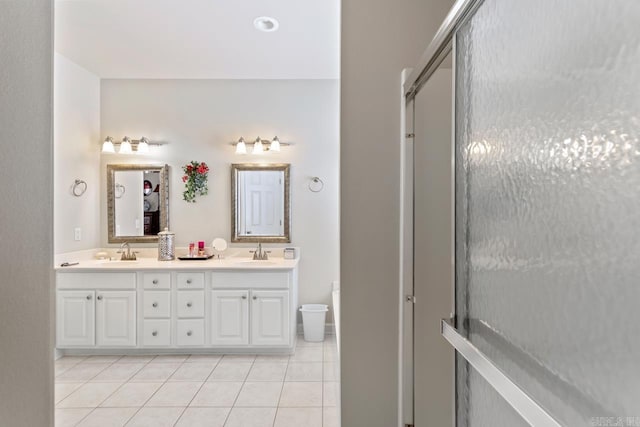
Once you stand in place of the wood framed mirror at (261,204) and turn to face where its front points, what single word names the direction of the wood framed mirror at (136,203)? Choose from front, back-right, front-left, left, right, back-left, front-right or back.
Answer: right

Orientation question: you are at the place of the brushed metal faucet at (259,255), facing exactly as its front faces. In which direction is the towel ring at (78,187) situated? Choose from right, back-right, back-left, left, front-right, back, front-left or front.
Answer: right

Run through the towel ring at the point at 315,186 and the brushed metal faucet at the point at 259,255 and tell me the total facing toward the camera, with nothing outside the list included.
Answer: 2

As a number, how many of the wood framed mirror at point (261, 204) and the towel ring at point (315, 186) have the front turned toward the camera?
2

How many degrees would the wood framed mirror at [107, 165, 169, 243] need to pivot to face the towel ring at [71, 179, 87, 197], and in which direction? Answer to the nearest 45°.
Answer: approximately 90° to its right

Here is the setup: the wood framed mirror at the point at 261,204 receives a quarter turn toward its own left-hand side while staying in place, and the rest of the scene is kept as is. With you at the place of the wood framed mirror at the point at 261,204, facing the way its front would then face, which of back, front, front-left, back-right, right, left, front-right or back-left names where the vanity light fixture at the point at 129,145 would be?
back

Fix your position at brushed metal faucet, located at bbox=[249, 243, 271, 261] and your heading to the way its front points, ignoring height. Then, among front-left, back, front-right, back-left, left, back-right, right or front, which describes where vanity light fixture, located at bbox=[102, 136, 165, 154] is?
right

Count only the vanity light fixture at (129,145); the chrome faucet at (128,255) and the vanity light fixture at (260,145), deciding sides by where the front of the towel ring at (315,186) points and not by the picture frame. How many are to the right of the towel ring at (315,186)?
3

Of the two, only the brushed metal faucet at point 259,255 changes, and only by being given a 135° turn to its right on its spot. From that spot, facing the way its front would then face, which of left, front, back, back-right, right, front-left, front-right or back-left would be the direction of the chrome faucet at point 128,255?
front-left

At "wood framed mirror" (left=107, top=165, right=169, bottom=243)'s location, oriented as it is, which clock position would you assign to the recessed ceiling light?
The recessed ceiling light is roughly at 11 o'clock from the wood framed mirror.

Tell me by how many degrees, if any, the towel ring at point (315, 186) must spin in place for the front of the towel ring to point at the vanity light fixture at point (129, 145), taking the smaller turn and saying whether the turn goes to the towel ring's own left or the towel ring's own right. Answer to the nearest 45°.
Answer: approximately 90° to the towel ring's own right

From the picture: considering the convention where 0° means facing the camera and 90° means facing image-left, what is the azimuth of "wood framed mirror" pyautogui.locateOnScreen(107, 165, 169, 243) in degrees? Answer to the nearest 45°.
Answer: approximately 0°

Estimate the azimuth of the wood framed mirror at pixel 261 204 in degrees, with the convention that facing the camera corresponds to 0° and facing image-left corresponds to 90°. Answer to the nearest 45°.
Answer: approximately 0°
